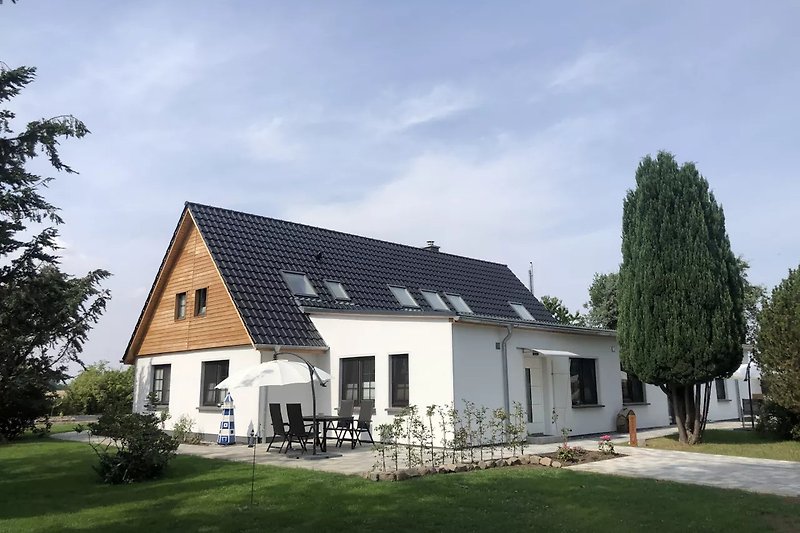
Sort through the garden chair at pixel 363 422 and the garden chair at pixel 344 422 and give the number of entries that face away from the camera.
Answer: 0

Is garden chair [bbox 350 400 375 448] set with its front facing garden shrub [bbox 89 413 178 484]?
yes

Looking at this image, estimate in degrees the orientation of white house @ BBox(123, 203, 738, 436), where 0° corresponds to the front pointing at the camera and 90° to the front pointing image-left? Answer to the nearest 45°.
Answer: approximately 315°

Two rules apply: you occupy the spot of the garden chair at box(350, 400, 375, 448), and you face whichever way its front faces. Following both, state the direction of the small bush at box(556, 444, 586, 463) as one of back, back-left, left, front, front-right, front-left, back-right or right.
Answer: left

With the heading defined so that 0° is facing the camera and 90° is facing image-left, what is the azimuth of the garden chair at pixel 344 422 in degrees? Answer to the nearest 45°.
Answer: approximately 45°

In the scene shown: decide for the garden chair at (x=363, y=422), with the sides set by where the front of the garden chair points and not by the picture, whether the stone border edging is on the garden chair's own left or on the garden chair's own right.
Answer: on the garden chair's own left

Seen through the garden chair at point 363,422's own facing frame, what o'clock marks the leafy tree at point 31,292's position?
The leafy tree is roughly at 2 o'clock from the garden chair.

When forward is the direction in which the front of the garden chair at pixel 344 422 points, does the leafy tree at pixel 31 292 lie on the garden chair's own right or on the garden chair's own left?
on the garden chair's own right

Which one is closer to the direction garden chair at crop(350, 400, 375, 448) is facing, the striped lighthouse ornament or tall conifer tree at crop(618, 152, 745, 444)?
the striped lighthouse ornament

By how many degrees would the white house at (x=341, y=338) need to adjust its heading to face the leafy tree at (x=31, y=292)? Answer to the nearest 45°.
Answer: approximately 135° to its right

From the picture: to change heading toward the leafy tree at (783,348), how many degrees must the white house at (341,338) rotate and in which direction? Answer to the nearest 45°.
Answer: approximately 45° to its left
